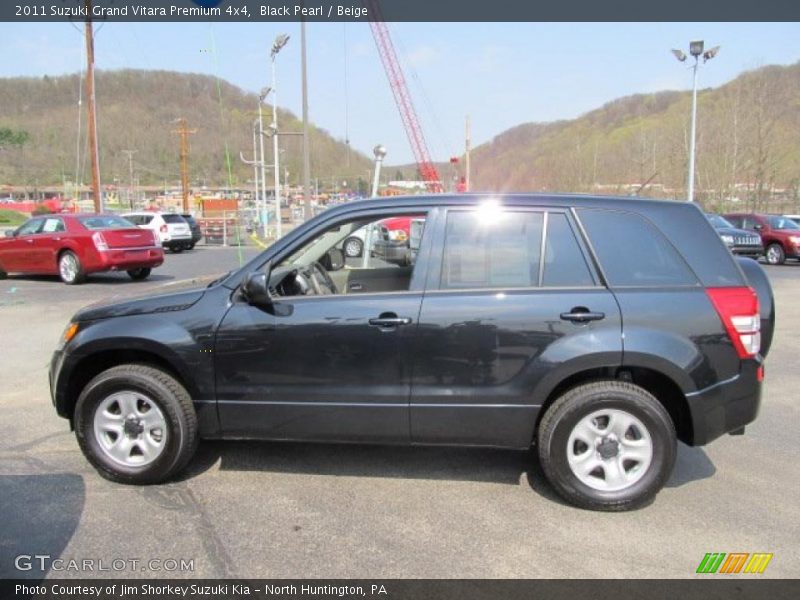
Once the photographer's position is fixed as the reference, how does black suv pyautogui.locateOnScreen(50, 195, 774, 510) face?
facing to the left of the viewer

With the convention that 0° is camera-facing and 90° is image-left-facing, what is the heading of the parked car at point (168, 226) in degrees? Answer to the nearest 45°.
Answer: approximately 135°

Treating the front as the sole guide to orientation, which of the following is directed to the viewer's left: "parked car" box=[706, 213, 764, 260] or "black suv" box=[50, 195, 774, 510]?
the black suv

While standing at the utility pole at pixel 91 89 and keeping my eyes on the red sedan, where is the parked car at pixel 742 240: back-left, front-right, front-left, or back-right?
front-left

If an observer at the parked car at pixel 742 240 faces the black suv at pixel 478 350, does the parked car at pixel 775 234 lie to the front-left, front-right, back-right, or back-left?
back-left

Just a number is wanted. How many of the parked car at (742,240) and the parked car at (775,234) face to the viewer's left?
0

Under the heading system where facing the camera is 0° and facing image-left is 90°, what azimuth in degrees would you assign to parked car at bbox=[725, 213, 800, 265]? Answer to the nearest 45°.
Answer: approximately 315°

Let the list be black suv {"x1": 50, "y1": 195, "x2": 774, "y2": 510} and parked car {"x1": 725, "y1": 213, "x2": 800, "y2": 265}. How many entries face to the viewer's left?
1

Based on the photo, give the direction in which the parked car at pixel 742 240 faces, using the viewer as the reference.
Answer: facing the viewer and to the right of the viewer

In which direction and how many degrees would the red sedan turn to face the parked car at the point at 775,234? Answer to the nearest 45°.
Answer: approximately 135° to its right

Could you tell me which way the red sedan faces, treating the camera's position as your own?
facing away from the viewer and to the left of the viewer

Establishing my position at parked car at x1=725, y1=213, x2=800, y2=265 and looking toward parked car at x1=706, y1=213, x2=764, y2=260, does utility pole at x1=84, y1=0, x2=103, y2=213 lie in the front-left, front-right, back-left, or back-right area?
front-right

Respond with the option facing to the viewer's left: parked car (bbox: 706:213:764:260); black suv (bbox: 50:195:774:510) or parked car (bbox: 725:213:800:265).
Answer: the black suv

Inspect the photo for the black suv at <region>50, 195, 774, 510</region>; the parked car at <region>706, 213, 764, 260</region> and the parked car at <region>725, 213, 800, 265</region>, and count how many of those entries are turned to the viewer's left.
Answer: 1

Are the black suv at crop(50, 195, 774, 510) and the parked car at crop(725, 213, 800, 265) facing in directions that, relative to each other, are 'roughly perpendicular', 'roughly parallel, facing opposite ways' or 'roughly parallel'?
roughly perpendicular

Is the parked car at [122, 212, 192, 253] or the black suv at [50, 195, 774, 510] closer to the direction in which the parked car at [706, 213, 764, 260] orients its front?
the black suv
